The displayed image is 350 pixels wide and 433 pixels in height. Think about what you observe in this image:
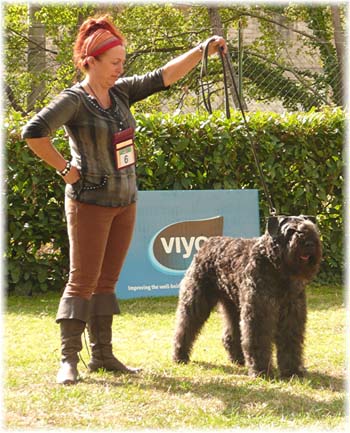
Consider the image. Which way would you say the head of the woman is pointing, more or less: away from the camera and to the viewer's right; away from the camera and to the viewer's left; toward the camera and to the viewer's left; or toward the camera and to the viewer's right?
toward the camera and to the viewer's right

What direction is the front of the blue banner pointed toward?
toward the camera

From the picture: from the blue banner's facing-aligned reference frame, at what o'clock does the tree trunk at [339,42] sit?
The tree trunk is roughly at 7 o'clock from the blue banner.

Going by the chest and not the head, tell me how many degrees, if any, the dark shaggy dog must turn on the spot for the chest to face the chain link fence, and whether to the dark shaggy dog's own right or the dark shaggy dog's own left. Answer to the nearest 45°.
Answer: approximately 135° to the dark shaggy dog's own left

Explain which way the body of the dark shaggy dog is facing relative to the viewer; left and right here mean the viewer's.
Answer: facing the viewer and to the right of the viewer

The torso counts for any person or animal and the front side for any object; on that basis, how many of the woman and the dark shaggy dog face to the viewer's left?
0

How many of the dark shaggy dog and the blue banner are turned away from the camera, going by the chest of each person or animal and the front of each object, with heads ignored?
0

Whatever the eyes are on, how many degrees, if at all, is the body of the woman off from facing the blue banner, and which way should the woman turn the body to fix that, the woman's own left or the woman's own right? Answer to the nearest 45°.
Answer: approximately 135° to the woman's own left

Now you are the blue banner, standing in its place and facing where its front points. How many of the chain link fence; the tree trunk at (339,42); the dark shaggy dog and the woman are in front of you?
2

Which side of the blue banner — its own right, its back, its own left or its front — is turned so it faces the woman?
front

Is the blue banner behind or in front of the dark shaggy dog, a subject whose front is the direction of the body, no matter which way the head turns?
behind

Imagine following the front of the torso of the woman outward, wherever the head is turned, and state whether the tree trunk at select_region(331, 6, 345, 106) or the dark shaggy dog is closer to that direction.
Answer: the dark shaggy dog
